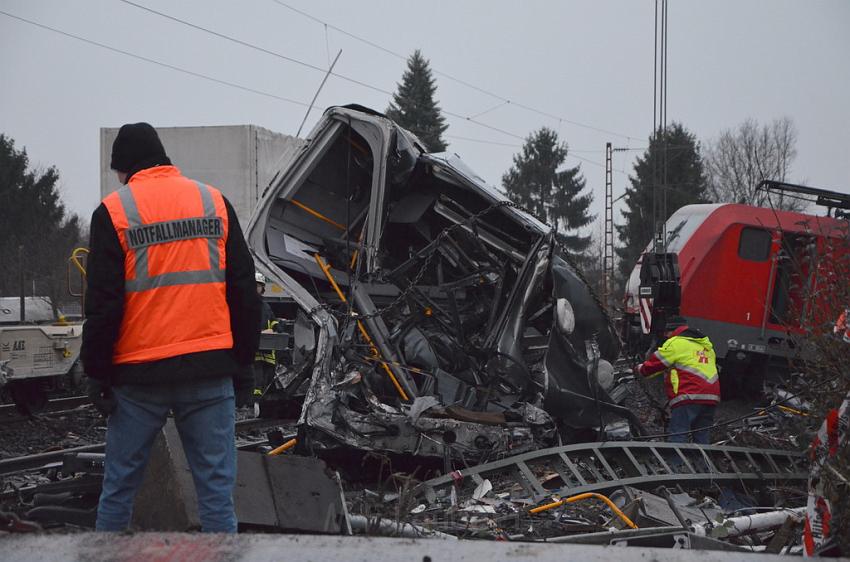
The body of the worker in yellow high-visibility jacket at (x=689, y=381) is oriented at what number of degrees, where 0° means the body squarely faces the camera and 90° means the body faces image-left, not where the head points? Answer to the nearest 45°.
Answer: approximately 135°

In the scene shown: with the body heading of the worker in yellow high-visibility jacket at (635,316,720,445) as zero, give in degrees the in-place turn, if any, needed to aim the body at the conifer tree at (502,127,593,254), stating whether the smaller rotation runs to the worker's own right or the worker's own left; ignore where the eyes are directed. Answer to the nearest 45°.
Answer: approximately 45° to the worker's own right

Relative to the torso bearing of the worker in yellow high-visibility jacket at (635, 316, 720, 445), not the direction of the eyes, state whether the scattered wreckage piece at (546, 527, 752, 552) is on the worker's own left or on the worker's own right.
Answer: on the worker's own left

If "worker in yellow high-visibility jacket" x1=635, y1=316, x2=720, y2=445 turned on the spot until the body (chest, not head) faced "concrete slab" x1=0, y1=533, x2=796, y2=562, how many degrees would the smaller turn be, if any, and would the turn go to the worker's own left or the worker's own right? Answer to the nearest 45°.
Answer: approximately 135° to the worker's own left

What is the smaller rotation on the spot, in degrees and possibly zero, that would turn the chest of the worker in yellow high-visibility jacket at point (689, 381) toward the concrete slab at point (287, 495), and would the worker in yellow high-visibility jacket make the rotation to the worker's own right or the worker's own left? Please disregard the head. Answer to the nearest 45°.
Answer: approximately 90° to the worker's own left

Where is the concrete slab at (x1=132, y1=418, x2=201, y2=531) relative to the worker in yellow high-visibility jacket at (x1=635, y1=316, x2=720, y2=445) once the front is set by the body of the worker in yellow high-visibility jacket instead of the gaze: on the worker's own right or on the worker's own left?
on the worker's own left

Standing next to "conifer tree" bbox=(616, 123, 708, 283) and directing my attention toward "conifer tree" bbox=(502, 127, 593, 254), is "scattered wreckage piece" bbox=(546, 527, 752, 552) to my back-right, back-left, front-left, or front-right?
back-left

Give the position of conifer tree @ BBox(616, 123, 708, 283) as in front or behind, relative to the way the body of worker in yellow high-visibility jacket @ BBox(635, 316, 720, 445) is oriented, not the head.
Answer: in front

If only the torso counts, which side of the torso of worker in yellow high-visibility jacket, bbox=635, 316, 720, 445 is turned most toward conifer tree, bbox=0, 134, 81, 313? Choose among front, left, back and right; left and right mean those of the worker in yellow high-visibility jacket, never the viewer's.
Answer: front

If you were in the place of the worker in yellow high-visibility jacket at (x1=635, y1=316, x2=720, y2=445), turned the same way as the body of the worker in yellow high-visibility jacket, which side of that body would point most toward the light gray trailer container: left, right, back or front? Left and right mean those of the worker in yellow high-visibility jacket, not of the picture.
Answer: front
